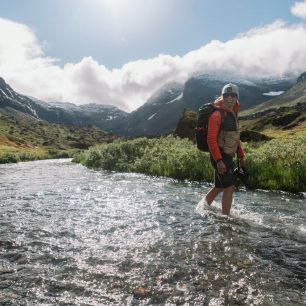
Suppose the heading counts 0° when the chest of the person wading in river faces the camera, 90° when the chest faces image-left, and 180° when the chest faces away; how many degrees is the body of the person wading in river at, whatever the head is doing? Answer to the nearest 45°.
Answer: approximately 315°
